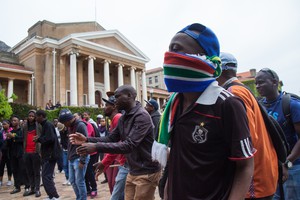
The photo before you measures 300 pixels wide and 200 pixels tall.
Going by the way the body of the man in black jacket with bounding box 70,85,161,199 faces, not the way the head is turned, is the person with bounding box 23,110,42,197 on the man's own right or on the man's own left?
on the man's own right

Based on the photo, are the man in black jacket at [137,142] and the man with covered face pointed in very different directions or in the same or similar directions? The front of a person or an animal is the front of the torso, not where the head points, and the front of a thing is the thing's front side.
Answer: same or similar directions

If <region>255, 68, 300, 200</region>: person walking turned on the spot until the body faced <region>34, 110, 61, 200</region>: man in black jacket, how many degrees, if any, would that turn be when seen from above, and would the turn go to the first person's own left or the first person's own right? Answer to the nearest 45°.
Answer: approximately 45° to the first person's own right

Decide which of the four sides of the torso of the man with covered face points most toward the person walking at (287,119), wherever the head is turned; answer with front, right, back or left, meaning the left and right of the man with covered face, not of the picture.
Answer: back

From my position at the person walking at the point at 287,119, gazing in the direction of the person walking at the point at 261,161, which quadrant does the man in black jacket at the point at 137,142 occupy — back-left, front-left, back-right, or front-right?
front-right

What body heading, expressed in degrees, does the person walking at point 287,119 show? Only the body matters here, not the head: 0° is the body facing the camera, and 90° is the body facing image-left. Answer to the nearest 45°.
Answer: approximately 45°

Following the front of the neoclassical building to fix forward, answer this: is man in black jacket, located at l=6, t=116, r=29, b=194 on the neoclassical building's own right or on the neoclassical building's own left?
on the neoclassical building's own right

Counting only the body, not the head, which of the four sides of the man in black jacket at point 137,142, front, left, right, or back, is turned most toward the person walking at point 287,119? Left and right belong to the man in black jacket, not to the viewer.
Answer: back

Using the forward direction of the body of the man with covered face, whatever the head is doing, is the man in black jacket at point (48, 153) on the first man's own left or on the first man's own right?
on the first man's own right

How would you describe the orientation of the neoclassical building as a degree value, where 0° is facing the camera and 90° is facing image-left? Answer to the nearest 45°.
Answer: approximately 315°

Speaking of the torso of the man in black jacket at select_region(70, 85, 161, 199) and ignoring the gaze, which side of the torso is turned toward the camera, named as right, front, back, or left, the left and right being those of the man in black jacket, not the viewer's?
left
